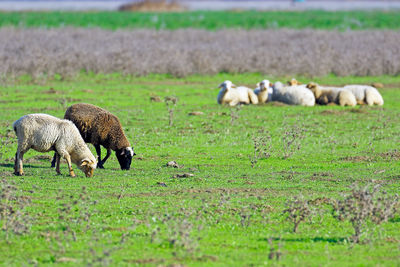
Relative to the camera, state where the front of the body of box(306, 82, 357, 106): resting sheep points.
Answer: to the viewer's left

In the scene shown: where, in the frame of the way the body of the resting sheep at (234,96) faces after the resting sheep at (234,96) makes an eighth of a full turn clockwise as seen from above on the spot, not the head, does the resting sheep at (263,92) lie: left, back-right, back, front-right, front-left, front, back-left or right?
right

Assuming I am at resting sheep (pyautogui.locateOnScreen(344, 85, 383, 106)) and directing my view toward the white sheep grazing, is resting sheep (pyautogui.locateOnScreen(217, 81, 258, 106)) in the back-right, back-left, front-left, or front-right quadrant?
front-right

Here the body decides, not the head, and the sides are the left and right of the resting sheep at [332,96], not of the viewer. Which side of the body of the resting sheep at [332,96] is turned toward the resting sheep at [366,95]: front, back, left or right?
back

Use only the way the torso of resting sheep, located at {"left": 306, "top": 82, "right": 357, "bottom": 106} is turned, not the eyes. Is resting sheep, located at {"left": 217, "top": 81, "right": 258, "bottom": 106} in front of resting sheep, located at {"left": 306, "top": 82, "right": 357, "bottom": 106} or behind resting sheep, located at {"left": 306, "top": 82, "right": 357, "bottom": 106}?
in front

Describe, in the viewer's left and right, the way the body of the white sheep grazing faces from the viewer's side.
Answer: facing to the right of the viewer

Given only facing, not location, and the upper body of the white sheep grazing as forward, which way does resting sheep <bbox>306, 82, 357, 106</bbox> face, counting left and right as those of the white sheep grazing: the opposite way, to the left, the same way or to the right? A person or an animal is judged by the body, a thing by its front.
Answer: the opposite way

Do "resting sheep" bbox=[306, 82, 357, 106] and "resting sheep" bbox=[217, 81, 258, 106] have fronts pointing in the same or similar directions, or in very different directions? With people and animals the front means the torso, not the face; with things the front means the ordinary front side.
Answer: same or similar directions

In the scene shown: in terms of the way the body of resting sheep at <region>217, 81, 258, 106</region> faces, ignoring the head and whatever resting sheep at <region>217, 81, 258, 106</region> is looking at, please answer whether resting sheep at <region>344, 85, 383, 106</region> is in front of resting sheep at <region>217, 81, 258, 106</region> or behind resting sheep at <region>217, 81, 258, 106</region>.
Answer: behind

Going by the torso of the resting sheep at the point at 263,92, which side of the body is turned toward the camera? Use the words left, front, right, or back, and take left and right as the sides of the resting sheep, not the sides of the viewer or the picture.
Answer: front

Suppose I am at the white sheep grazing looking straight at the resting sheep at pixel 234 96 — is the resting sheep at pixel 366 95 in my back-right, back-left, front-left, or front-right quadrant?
front-right

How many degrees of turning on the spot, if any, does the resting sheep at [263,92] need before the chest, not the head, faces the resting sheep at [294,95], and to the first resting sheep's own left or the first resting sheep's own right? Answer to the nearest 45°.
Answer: approximately 90° to the first resting sheep's own left

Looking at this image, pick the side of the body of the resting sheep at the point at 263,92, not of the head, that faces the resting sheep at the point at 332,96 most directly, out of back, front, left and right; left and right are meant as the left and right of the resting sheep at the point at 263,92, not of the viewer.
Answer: left

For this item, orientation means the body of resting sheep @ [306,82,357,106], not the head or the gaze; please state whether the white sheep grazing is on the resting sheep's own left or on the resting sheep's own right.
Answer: on the resting sheep's own left

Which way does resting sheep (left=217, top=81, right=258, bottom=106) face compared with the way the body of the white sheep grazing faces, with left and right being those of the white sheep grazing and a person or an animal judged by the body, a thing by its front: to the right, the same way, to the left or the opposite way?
the opposite way

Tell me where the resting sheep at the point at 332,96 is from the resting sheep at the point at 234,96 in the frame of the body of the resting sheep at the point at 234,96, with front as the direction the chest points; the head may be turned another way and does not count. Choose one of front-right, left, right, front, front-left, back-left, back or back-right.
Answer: back

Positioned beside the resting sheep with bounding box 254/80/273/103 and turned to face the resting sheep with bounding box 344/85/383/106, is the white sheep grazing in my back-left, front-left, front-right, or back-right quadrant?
back-right

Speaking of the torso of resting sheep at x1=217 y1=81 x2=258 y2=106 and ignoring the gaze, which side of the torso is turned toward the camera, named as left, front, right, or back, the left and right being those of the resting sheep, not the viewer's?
left
